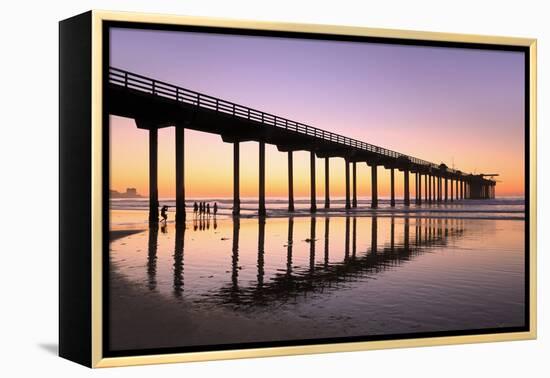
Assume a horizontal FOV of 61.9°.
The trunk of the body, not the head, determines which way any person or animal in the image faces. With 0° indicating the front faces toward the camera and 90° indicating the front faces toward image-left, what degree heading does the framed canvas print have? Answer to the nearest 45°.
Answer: approximately 315°
